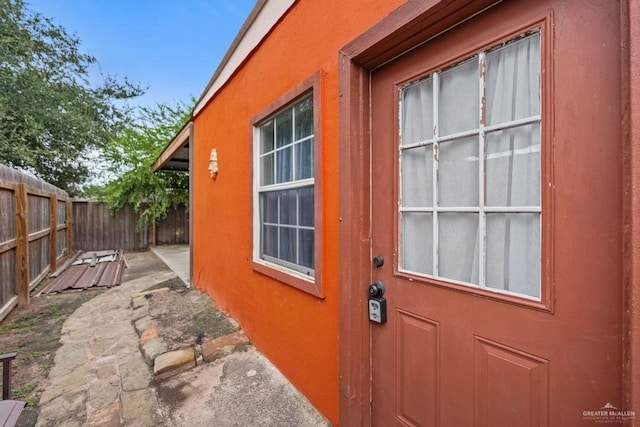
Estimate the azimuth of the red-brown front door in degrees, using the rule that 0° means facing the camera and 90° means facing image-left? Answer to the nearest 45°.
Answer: approximately 45°

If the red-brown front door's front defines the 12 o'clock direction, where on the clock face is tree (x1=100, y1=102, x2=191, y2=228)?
The tree is roughly at 2 o'clock from the red-brown front door.

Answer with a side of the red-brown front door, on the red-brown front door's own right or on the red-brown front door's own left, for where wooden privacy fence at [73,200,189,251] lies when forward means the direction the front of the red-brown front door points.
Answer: on the red-brown front door's own right

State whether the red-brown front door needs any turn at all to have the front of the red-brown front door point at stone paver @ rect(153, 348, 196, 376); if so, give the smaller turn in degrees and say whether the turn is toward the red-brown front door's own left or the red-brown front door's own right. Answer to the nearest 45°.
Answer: approximately 45° to the red-brown front door's own right

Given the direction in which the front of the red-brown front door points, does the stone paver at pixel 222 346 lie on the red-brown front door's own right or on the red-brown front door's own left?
on the red-brown front door's own right

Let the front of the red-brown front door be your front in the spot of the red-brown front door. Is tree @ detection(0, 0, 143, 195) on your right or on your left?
on your right

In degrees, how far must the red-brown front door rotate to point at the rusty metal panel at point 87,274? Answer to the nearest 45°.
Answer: approximately 45° to its right

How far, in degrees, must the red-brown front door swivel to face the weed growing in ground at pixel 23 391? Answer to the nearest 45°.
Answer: approximately 45° to its right
